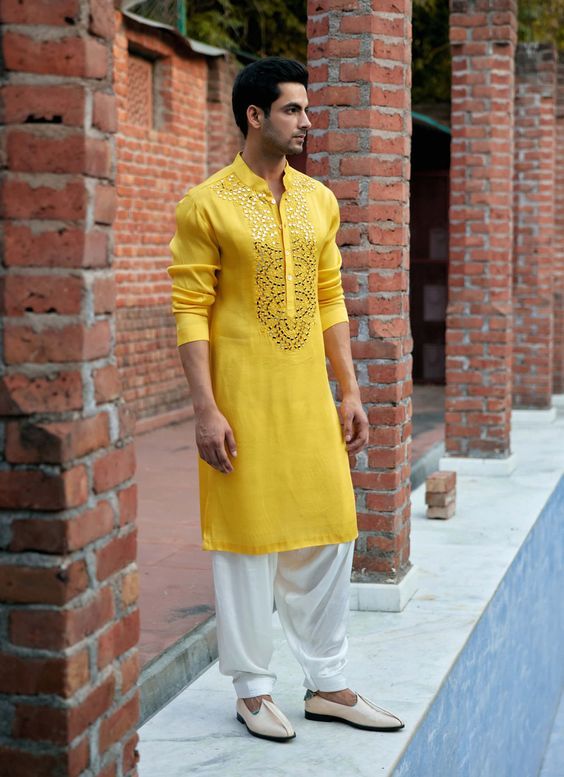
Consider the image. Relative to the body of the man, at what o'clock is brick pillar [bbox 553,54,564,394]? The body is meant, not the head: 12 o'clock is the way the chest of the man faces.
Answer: The brick pillar is roughly at 8 o'clock from the man.

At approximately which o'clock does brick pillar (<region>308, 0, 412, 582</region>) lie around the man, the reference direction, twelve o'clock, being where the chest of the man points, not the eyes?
The brick pillar is roughly at 8 o'clock from the man.

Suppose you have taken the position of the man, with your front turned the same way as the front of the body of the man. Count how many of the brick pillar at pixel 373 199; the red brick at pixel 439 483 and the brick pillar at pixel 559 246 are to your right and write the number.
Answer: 0

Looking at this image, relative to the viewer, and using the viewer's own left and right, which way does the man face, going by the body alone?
facing the viewer and to the right of the viewer

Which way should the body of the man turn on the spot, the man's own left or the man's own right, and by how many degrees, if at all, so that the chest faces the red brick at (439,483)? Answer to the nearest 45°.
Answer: approximately 135° to the man's own left

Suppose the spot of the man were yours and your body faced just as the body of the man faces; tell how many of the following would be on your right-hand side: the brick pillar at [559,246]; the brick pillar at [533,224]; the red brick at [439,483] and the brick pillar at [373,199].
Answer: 0

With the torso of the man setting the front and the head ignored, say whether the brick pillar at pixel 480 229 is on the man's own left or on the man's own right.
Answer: on the man's own left

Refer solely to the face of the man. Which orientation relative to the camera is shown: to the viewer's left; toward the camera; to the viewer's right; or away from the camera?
to the viewer's right

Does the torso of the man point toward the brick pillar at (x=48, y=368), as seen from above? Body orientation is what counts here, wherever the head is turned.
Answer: no
